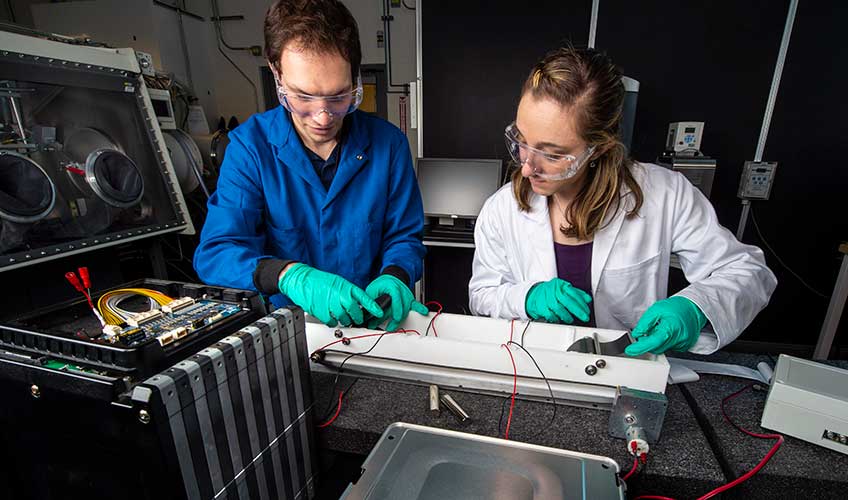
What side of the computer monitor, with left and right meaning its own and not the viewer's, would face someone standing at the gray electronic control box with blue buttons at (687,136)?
left

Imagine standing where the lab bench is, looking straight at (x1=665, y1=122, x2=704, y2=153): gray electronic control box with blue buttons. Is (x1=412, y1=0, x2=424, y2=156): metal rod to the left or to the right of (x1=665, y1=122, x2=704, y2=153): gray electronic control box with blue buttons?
left

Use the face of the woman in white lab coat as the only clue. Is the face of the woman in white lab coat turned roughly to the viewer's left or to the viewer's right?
to the viewer's left

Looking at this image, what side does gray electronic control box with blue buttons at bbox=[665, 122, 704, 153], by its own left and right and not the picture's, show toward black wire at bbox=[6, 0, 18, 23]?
right

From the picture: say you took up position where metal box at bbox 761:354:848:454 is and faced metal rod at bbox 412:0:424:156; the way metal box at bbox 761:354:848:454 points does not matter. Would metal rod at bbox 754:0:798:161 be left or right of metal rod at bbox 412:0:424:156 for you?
right

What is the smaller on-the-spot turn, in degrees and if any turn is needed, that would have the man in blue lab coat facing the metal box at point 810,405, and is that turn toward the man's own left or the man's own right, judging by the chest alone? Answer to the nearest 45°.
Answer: approximately 45° to the man's own left

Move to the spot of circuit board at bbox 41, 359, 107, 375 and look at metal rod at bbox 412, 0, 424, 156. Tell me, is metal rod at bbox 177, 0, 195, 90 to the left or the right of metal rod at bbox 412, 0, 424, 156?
left
